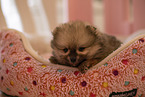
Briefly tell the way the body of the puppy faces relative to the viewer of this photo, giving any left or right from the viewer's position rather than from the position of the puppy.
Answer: facing the viewer and to the left of the viewer
